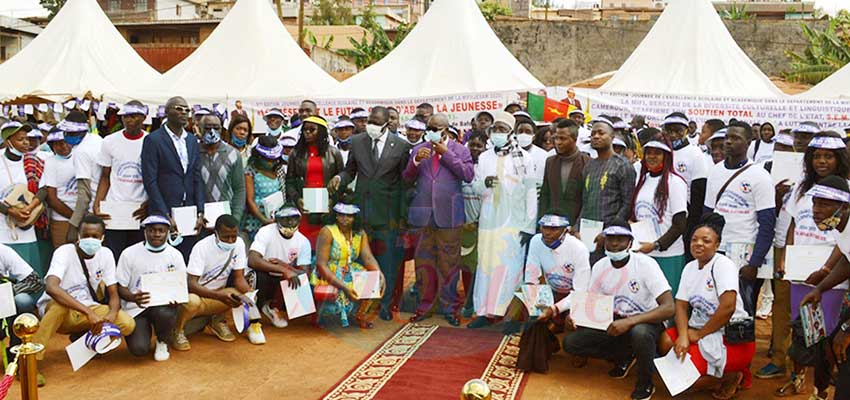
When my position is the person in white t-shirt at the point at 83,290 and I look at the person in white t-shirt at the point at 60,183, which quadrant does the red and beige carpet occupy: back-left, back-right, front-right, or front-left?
back-right

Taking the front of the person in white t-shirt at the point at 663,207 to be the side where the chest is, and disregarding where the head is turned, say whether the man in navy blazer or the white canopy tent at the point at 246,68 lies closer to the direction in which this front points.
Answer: the man in navy blazer

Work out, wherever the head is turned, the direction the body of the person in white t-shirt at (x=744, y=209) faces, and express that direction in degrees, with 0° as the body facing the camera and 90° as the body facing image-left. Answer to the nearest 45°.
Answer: approximately 45°

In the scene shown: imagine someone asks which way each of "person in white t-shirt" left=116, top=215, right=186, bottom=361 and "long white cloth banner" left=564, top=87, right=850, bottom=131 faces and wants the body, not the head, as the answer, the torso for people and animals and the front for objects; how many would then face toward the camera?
2

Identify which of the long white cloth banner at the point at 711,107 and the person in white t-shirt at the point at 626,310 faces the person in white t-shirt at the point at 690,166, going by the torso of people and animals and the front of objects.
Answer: the long white cloth banner

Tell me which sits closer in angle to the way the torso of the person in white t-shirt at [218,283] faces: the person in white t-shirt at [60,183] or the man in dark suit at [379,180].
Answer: the man in dark suit

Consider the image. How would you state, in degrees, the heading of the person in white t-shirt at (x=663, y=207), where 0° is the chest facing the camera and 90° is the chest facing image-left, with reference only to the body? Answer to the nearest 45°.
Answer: approximately 45°

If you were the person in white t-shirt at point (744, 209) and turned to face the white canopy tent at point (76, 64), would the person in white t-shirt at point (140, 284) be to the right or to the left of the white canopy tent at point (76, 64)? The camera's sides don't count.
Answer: left

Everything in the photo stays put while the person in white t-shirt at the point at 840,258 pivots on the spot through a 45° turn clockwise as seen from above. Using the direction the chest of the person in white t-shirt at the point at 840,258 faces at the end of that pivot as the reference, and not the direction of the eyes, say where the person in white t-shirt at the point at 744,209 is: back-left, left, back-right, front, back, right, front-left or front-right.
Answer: front-right

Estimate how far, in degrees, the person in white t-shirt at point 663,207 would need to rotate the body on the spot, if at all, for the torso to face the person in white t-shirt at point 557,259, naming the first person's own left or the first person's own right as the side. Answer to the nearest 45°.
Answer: approximately 45° to the first person's own right
